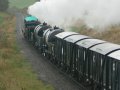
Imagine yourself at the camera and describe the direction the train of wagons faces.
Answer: facing away from the viewer and to the left of the viewer
